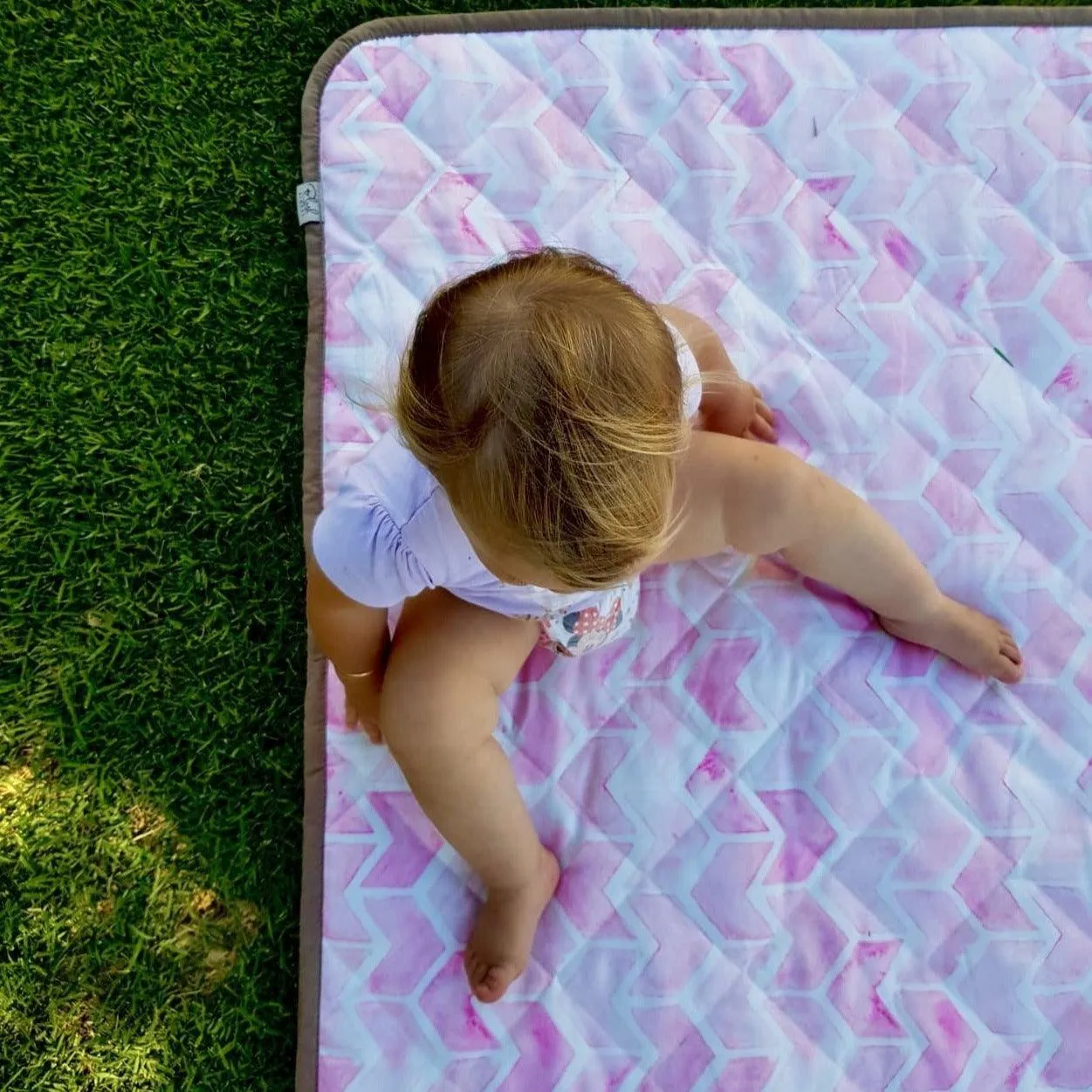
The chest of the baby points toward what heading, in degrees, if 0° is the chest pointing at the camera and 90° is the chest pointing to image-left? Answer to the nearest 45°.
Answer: approximately 315°
